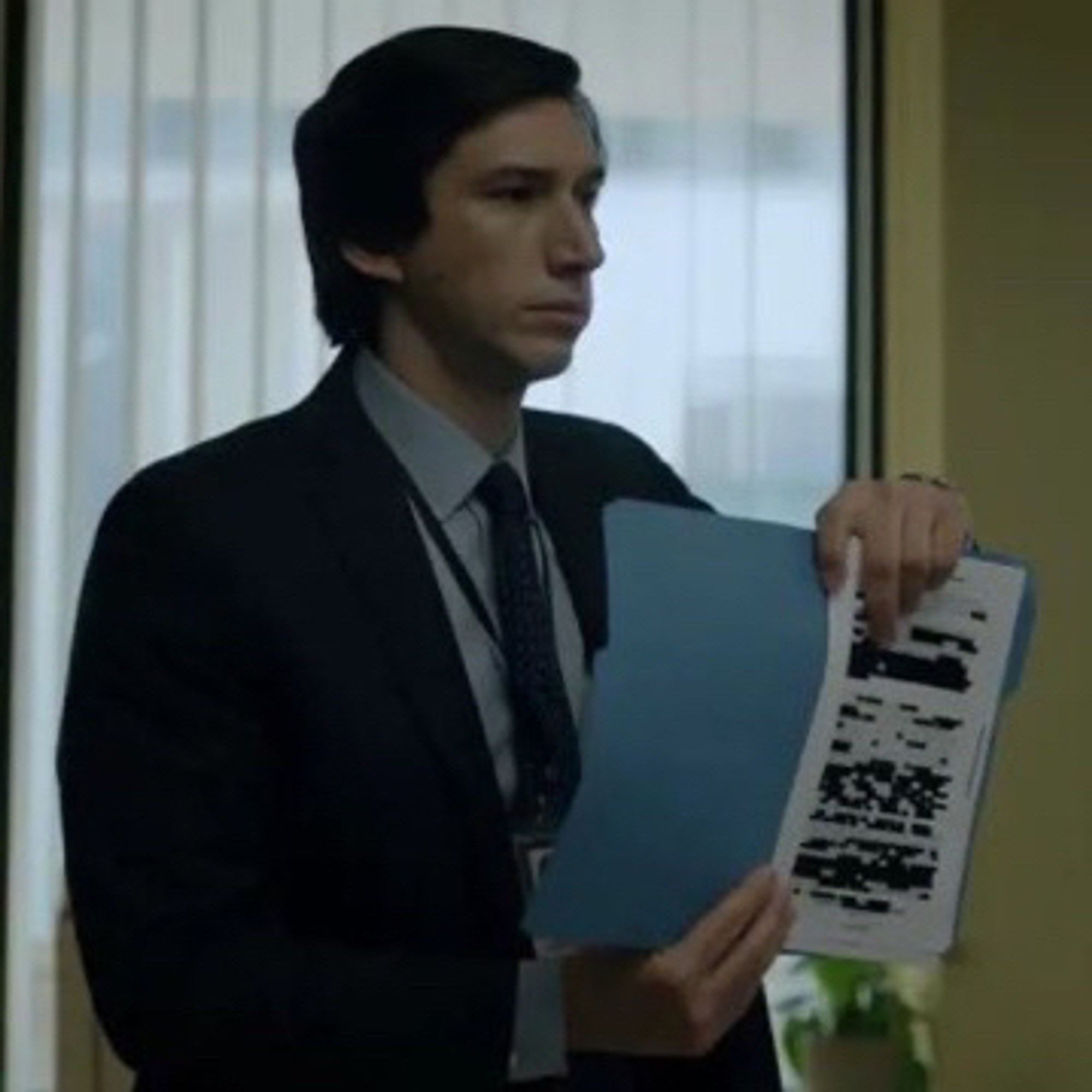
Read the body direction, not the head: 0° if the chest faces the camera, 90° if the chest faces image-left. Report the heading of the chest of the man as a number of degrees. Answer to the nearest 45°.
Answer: approximately 315°

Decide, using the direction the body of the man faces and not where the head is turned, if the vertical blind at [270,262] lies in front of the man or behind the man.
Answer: behind
